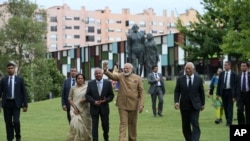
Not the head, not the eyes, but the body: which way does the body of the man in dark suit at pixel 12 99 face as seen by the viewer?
toward the camera

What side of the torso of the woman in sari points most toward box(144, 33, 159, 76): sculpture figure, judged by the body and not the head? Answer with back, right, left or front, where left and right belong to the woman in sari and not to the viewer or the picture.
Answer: back

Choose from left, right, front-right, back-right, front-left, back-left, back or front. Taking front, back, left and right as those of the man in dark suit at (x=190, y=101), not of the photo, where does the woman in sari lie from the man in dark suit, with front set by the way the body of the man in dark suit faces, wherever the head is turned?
right

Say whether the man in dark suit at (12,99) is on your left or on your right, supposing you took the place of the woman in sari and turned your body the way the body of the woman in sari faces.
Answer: on your right

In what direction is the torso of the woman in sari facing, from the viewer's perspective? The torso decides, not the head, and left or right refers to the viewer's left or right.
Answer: facing the viewer

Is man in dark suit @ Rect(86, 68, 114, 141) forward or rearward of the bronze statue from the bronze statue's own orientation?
forward

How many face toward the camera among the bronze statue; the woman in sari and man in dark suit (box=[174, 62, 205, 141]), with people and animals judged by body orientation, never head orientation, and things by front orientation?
3

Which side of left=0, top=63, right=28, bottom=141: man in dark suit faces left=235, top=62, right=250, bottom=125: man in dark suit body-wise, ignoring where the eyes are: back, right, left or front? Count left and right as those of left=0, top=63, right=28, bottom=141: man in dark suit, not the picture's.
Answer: left

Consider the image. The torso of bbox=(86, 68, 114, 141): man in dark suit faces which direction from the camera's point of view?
toward the camera

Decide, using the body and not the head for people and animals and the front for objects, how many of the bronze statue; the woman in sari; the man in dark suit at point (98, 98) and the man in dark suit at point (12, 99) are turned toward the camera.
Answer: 4
